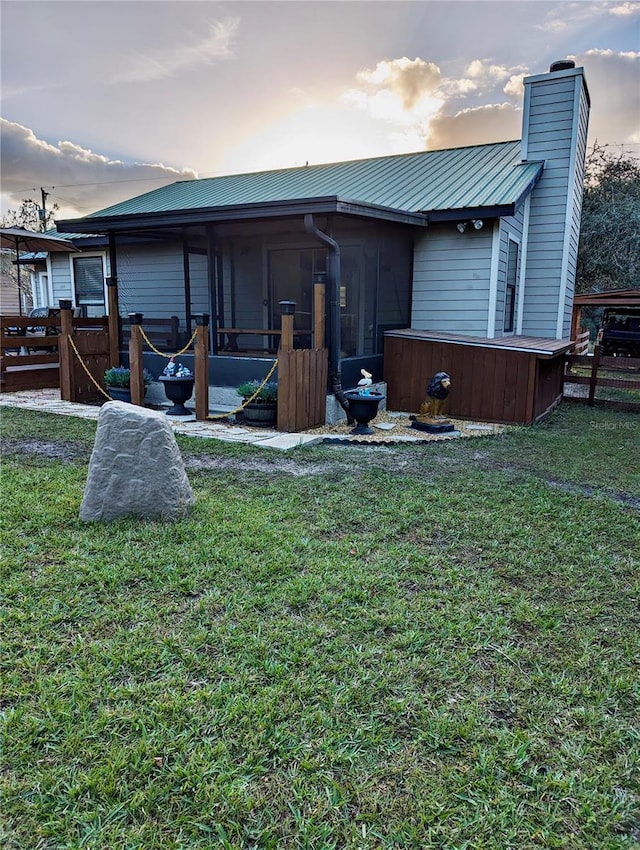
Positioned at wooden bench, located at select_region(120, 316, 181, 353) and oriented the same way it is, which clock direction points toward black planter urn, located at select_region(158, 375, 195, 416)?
The black planter urn is roughly at 12 o'clock from the wooden bench.

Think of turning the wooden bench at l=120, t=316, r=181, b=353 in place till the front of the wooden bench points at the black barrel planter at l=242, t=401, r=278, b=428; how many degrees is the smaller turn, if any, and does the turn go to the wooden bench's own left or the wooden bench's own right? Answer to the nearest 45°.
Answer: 0° — it already faces it

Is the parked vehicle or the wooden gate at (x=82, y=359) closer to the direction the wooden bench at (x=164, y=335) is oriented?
the wooden gate

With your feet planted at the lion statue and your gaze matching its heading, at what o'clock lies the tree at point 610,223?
The tree is roughly at 10 o'clock from the lion statue.

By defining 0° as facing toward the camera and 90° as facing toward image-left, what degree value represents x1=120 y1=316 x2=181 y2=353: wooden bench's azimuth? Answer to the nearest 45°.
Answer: approximately 0°

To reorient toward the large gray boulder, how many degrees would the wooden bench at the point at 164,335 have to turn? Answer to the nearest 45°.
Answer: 0° — it already faces it

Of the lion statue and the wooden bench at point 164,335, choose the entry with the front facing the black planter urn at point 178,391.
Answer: the wooden bench

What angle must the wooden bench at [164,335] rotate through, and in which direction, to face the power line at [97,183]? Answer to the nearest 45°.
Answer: approximately 180°

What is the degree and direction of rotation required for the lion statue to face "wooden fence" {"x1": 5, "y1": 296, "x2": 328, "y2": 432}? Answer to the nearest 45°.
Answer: approximately 135° to its right

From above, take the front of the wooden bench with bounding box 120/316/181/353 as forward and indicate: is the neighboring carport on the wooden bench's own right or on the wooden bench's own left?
on the wooden bench's own left
